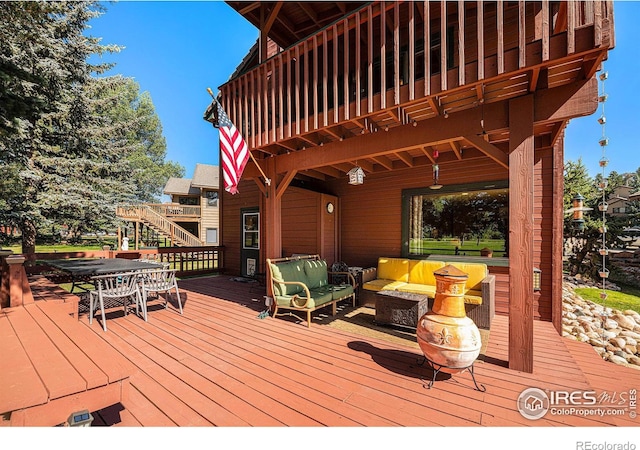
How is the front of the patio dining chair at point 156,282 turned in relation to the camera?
facing away from the viewer and to the left of the viewer

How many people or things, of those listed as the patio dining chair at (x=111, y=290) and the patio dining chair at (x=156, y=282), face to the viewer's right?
0

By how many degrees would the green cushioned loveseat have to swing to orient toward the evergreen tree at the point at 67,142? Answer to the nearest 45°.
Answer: approximately 180°

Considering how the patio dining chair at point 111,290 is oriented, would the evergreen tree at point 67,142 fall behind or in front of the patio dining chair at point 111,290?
in front

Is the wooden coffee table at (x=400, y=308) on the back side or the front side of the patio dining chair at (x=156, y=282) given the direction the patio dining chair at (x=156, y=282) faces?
on the back side

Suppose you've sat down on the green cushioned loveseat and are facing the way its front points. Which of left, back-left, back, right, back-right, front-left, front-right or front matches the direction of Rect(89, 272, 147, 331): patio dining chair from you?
back-right

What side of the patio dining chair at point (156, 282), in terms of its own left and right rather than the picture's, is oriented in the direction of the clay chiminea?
back

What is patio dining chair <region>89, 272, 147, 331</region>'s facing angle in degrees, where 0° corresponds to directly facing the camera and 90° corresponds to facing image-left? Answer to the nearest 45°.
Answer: approximately 135°
